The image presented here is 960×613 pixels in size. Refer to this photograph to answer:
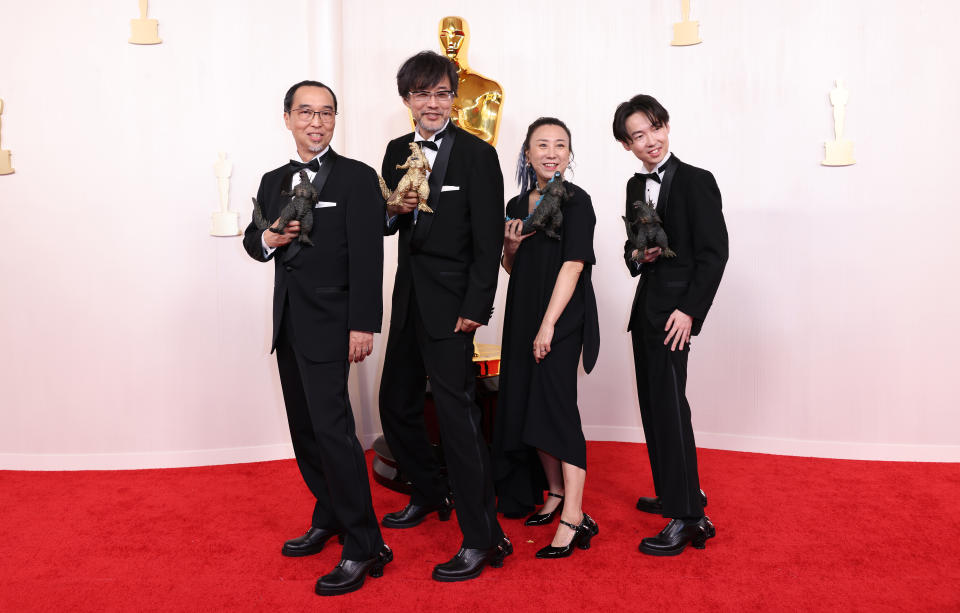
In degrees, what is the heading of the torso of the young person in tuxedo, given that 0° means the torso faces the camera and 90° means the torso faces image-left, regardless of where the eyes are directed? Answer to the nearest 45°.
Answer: approximately 45°

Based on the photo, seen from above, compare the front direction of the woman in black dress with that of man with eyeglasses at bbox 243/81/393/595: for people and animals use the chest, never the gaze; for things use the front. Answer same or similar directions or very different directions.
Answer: same or similar directions

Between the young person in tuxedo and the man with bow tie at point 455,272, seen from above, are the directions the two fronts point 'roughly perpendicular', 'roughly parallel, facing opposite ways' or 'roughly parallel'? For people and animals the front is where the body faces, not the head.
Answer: roughly parallel

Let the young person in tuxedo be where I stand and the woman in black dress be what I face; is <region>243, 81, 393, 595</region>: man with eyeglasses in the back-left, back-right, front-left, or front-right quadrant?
front-left

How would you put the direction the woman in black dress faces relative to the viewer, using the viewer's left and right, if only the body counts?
facing the viewer and to the left of the viewer

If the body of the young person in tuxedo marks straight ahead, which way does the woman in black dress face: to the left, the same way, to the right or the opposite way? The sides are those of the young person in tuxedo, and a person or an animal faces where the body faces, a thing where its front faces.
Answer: the same way

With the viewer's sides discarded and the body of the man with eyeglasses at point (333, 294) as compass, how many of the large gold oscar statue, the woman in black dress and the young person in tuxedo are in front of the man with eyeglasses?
0

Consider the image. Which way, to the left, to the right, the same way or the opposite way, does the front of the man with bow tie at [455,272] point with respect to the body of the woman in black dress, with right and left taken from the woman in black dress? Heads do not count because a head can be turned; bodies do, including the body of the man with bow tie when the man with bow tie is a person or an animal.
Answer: the same way

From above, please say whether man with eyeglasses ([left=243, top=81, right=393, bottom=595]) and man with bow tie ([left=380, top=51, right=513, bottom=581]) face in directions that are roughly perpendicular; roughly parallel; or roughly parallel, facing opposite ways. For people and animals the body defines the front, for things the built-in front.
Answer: roughly parallel

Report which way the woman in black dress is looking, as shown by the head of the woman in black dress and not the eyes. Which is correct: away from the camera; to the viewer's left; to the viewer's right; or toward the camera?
toward the camera

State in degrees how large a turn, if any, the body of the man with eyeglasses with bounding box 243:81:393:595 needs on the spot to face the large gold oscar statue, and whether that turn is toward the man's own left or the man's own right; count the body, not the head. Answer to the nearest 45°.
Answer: approximately 180°

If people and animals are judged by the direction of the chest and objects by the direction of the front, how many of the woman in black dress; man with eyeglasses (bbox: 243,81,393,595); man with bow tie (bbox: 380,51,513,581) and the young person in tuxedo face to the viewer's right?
0

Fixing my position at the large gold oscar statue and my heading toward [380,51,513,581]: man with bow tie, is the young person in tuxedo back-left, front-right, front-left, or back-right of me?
front-left
